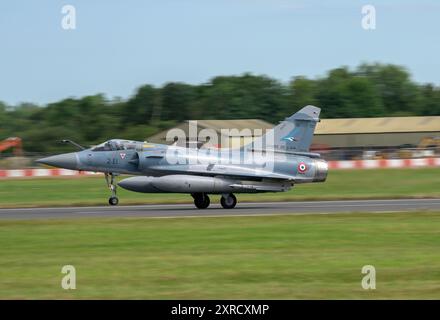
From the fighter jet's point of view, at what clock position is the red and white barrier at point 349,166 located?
The red and white barrier is roughly at 4 o'clock from the fighter jet.

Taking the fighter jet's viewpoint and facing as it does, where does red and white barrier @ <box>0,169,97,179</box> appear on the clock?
The red and white barrier is roughly at 2 o'clock from the fighter jet.

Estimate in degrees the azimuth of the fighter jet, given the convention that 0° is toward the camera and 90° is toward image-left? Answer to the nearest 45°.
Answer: approximately 90°
